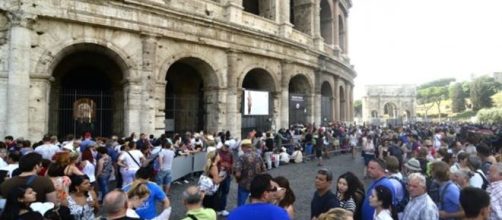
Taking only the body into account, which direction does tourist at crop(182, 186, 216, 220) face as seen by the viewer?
away from the camera

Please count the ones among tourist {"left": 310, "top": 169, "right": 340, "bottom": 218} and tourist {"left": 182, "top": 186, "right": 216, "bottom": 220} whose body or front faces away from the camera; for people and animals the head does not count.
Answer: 1

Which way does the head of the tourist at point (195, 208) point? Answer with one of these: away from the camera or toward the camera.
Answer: away from the camera

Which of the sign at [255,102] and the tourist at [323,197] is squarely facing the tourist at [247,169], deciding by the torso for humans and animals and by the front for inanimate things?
the sign

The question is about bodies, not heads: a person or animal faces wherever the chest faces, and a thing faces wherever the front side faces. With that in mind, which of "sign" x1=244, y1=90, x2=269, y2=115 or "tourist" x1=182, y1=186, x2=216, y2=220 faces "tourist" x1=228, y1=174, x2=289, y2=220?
the sign

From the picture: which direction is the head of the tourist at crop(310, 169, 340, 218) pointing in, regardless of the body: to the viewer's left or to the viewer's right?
to the viewer's left
